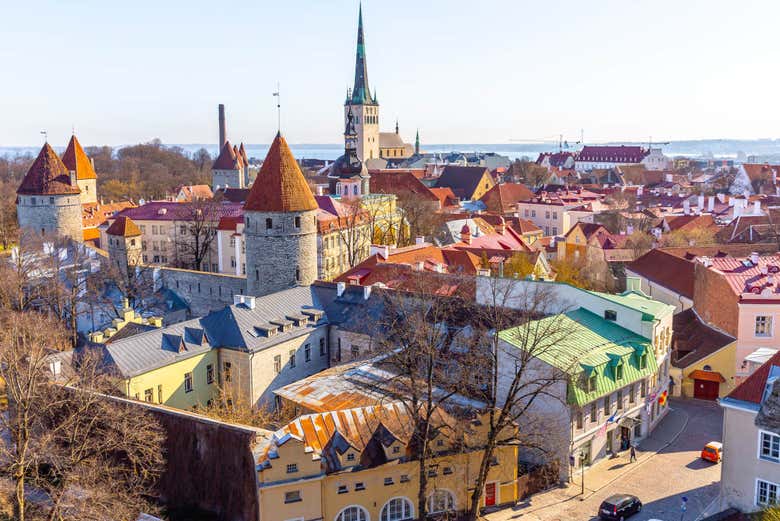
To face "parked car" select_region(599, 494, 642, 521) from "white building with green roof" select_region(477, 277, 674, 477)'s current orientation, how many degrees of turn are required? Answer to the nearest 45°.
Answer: approximately 45° to its right

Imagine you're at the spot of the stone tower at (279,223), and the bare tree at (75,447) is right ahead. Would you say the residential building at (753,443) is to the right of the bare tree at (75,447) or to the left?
left

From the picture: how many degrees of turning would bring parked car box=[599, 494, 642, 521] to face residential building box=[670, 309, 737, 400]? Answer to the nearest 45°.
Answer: approximately 45° to its left

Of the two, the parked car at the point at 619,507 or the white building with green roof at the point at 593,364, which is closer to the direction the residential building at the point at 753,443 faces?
the parked car

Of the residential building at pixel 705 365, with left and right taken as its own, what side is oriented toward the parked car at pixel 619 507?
front

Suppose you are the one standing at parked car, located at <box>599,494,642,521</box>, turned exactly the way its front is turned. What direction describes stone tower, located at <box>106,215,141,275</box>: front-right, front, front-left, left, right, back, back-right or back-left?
left

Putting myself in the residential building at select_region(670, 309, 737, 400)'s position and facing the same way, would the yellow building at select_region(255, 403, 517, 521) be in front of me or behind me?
in front

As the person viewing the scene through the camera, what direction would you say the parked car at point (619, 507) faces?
facing away from the viewer and to the right of the viewer

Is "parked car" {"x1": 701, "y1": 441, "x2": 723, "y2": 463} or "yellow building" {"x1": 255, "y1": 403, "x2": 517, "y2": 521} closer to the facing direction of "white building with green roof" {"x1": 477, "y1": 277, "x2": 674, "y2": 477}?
the parked car

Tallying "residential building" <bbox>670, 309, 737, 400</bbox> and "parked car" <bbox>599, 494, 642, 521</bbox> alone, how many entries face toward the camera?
1

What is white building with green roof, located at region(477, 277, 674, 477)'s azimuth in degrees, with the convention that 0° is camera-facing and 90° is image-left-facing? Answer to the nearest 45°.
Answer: approximately 315°

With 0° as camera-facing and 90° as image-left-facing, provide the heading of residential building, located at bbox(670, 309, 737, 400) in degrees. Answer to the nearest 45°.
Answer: approximately 0°

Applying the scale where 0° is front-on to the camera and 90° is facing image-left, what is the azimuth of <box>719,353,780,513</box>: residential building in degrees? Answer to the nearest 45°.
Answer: approximately 45°

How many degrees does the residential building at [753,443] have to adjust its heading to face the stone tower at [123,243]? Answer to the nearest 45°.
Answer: approximately 90° to its right

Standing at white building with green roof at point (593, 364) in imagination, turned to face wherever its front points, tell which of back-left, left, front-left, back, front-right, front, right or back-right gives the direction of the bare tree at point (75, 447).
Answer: right
